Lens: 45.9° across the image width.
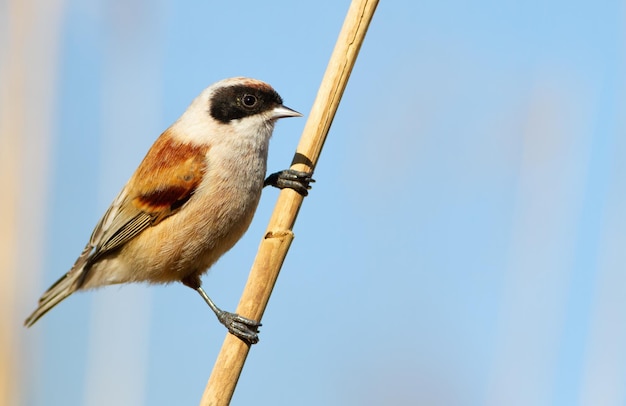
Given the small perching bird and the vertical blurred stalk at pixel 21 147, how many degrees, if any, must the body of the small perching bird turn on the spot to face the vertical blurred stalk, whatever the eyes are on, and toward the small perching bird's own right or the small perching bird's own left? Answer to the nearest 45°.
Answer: approximately 180°

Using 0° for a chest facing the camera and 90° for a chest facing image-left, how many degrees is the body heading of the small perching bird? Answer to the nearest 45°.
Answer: approximately 270°
